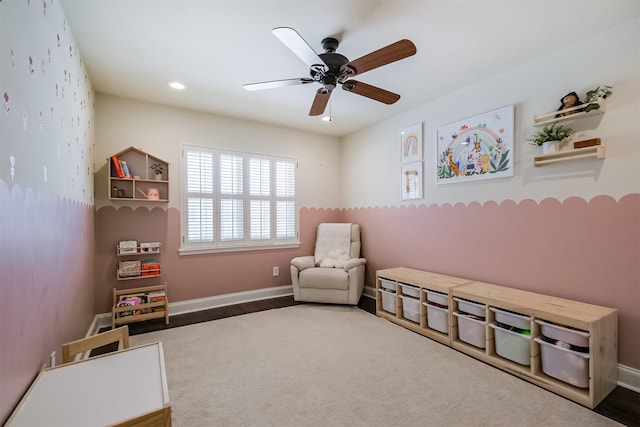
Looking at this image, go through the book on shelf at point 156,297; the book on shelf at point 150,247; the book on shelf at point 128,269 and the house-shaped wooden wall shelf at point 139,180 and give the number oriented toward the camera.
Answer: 4

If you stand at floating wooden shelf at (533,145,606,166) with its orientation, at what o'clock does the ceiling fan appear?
The ceiling fan is roughly at 12 o'clock from the floating wooden shelf.

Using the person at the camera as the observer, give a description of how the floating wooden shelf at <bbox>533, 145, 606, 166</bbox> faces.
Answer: facing the viewer and to the left of the viewer

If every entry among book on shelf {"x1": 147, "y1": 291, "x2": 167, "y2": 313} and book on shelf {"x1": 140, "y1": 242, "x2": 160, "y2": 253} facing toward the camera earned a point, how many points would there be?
2

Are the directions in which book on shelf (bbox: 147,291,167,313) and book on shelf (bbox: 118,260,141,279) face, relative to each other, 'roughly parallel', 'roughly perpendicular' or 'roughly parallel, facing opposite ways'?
roughly parallel

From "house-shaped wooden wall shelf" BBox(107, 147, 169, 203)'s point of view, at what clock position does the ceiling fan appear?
The ceiling fan is roughly at 11 o'clock from the house-shaped wooden wall shelf.

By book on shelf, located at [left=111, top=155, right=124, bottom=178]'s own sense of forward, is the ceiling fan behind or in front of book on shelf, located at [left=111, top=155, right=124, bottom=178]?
in front

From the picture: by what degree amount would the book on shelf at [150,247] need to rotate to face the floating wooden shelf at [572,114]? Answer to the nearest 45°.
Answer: approximately 45° to its left

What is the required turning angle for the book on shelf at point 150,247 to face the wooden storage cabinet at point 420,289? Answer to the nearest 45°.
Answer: approximately 45° to its left

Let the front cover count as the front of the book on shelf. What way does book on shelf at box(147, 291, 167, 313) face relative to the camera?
toward the camera

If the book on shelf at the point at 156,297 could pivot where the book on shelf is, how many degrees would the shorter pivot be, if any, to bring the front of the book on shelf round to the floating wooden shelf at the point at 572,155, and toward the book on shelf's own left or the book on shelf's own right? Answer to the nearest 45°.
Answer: approximately 45° to the book on shelf's own left
